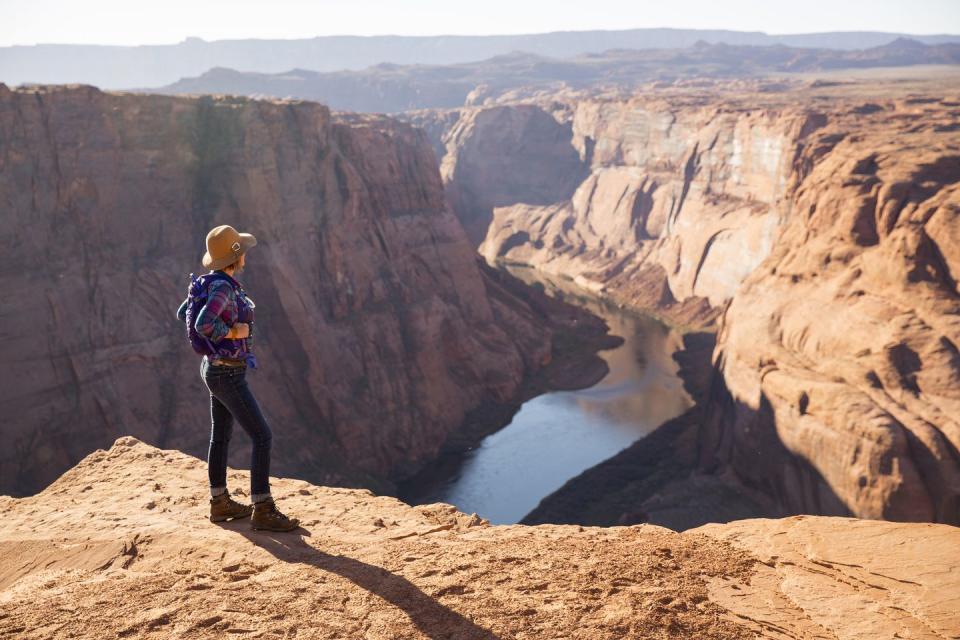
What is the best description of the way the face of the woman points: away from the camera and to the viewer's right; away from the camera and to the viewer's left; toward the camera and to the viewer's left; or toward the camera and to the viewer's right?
away from the camera and to the viewer's right

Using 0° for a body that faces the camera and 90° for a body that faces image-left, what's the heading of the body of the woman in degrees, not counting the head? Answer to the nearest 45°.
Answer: approximately 270°
